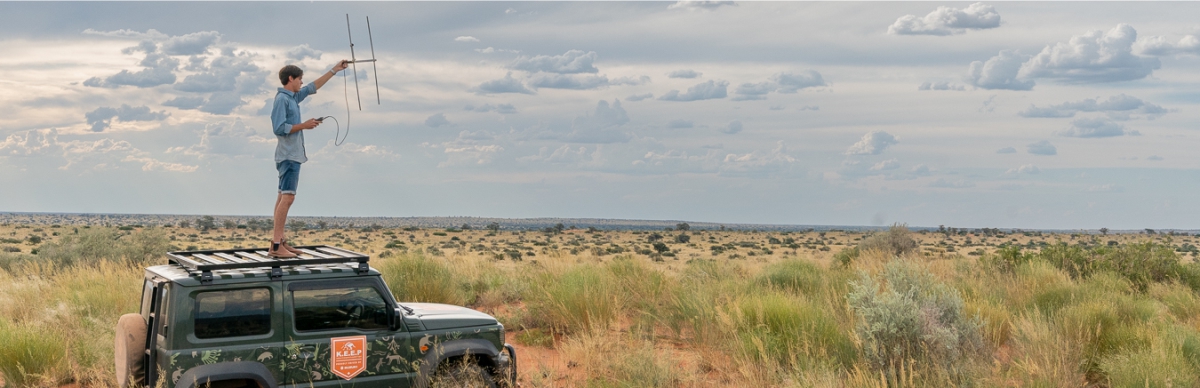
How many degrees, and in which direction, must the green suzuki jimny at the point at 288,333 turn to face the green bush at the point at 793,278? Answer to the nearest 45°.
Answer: approximately 45° to its left

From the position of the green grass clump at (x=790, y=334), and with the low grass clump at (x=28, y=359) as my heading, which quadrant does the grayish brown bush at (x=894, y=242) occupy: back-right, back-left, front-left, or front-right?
back-right

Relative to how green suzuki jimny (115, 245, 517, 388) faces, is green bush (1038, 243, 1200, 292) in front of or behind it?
in front

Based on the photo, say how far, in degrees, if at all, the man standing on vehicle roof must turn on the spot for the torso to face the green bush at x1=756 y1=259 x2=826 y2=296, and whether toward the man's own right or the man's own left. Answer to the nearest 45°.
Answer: approximately 45° to the man's own left

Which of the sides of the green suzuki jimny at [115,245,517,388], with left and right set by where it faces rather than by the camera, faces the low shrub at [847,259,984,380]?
front

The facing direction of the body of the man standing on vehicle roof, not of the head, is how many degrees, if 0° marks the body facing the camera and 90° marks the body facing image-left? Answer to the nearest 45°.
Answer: approximately 270°

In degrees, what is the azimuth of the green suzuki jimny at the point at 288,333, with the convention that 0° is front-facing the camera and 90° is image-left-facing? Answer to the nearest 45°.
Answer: approximately 270°

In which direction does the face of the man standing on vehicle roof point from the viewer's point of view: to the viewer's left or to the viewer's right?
to the viewer's right

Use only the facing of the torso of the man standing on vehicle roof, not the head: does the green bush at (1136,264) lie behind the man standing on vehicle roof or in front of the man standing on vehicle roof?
in front
